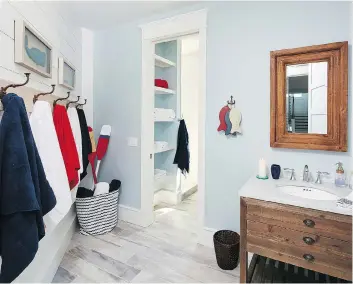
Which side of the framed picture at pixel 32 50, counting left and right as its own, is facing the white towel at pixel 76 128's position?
left

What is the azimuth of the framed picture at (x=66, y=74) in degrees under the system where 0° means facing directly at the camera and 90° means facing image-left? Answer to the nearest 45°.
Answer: approximately 315°

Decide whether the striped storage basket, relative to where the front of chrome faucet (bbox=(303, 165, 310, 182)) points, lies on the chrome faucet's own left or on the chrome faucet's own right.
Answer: on the chrome faucet's own right

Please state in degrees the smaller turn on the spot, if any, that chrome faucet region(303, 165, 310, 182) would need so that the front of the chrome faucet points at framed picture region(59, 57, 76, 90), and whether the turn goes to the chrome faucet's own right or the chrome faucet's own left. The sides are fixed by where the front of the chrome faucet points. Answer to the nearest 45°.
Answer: approximately 90° to the chrome faucet's own right

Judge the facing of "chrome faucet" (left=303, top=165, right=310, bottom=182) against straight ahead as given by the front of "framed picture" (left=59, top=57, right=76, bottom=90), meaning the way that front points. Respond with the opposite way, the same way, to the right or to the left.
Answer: to the right

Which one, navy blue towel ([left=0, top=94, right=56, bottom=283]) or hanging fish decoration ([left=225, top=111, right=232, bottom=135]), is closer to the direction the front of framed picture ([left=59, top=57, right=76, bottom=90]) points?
the hanging fish decoration

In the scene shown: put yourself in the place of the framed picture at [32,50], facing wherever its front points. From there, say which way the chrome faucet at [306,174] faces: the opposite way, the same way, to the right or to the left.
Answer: to the right
